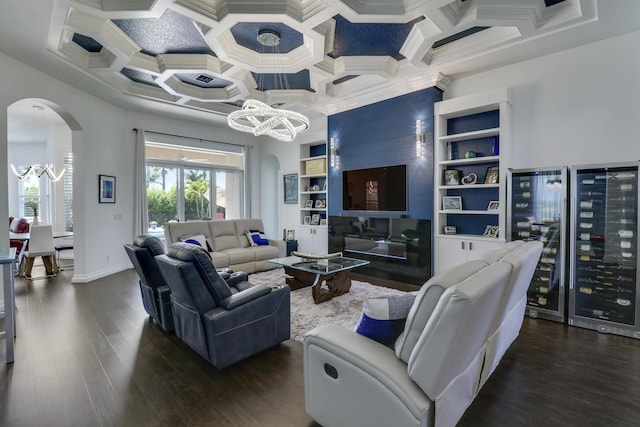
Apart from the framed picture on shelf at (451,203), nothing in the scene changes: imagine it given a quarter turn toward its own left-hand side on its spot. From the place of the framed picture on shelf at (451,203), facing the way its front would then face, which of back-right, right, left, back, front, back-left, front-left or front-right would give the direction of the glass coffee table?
back-right

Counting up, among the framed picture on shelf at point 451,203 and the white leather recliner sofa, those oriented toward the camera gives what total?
1

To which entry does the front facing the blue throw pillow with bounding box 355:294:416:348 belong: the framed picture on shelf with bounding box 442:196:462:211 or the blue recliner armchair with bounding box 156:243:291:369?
the framed picture on shelf

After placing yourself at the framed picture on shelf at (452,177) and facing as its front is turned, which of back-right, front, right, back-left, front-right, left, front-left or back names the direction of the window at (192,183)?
right

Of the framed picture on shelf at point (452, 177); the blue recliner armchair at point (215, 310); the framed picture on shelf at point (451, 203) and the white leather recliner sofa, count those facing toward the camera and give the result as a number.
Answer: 2

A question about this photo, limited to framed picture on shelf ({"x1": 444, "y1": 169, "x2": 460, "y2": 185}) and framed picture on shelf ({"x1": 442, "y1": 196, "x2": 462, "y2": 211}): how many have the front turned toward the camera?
2

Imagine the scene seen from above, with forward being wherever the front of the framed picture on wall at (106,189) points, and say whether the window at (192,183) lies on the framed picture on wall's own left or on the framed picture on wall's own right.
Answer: on the framed picture on wall's own left

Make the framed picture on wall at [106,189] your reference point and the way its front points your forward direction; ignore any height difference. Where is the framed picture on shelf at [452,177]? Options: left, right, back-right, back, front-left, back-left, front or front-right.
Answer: front

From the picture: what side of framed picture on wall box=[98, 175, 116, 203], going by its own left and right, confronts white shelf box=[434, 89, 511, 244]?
front

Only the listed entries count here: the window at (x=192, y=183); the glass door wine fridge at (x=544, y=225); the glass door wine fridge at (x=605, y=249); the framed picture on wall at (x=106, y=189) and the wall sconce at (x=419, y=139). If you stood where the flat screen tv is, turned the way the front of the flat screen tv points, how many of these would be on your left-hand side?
3

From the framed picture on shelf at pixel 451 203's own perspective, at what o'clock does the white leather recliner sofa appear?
The white leather recliner sofa is roughly at 12 o'clock from the framed picture on shelf.

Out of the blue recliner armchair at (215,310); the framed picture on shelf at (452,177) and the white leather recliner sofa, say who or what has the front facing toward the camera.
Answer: the framed picture on shelf

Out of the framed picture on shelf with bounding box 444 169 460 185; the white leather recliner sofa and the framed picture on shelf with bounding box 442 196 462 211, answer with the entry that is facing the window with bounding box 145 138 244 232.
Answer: the white leather recliner sofa

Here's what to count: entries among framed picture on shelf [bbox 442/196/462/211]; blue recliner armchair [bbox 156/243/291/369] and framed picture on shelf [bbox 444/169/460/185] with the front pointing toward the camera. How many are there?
2

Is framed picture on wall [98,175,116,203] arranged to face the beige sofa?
yes

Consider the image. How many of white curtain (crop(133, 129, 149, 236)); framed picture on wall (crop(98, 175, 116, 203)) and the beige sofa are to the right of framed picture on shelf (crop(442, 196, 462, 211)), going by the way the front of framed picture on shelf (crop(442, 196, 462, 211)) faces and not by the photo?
3

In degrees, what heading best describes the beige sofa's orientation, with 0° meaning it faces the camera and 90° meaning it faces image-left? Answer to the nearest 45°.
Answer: approximately 315°

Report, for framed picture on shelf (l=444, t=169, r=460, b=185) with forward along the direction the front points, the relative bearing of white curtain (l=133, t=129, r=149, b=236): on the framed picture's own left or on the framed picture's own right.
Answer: on the framed picture's own right

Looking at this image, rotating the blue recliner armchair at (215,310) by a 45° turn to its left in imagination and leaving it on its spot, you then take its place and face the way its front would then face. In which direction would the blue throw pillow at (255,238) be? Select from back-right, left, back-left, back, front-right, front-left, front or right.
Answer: front

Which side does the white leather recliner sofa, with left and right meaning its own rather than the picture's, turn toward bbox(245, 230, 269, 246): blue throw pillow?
front

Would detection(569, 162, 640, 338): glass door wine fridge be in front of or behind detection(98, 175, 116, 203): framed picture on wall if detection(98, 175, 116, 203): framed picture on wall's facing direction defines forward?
in front
